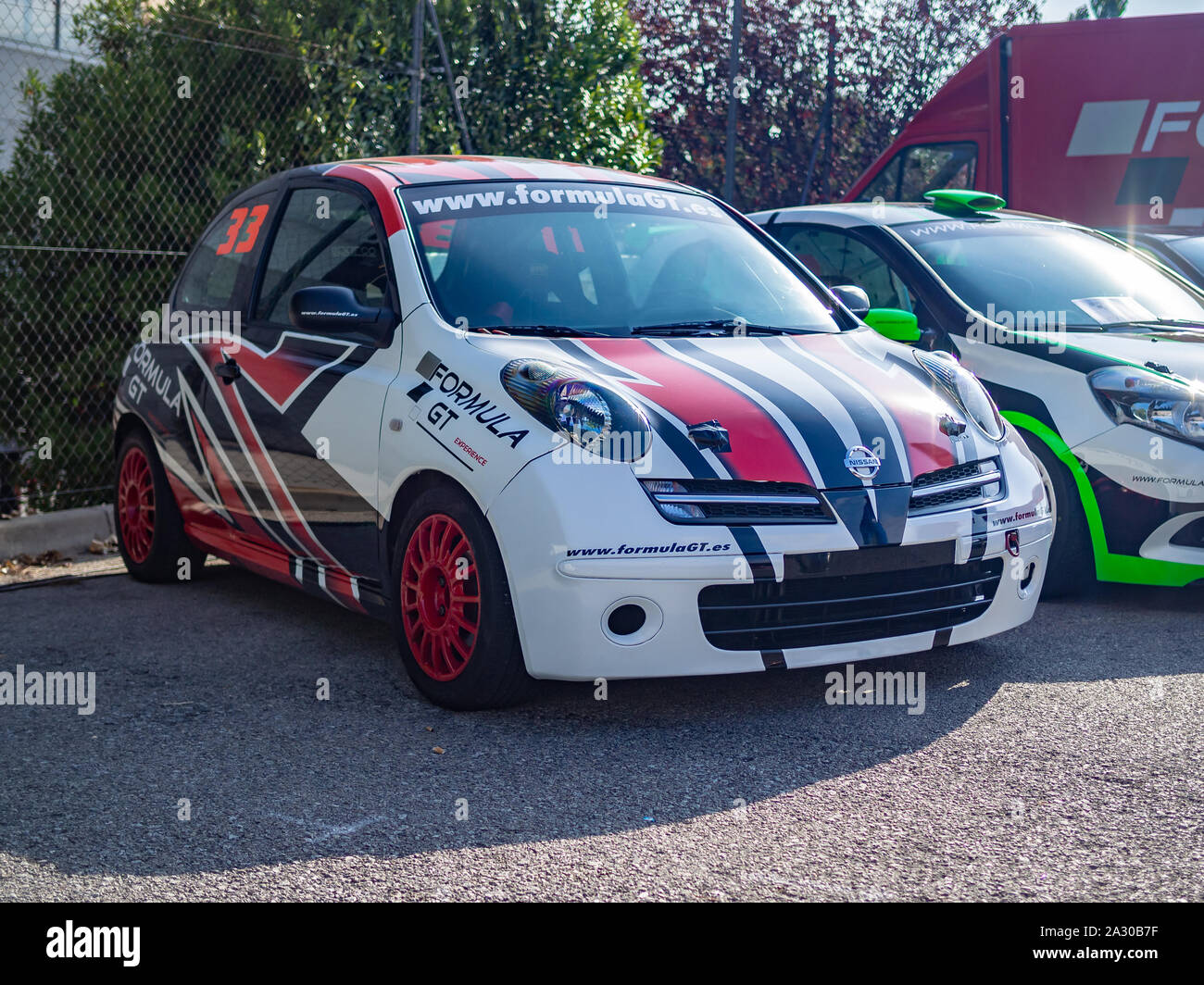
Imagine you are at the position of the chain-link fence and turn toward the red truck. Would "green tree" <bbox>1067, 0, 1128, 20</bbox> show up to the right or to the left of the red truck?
left

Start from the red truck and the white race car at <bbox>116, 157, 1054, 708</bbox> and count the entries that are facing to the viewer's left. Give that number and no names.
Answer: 1

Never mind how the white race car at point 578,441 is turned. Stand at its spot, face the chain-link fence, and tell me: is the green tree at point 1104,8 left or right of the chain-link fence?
right

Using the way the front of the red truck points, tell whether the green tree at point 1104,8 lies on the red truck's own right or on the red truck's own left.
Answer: on the red truck's own right

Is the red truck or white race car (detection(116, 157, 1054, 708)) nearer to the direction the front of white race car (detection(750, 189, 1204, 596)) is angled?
the white race car

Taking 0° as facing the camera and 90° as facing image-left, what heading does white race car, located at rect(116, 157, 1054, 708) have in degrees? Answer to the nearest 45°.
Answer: approximately 315°

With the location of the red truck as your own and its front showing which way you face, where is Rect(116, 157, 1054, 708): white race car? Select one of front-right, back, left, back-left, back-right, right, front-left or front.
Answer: left

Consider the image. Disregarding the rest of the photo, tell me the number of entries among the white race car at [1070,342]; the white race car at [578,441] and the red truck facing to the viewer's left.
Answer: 1

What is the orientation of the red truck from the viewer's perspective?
to the viewer's left

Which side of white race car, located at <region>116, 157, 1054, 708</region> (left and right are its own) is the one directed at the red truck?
left

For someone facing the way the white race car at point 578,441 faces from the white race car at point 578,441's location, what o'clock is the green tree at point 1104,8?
The green tree is roughly at 8 o'clock from the white race car.
